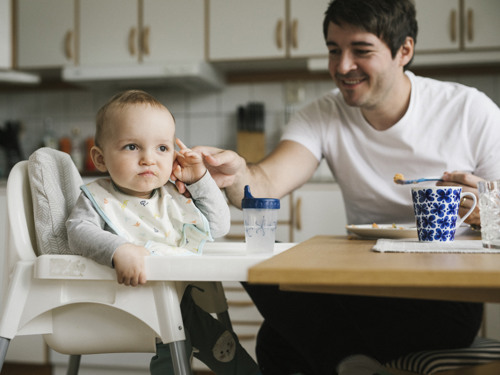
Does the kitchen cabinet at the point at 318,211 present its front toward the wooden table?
yes

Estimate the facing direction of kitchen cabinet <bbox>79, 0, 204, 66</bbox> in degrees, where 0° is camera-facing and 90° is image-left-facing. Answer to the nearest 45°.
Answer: approximately 0°

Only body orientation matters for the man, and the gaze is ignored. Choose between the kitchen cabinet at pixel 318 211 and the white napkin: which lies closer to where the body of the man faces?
the white napkin

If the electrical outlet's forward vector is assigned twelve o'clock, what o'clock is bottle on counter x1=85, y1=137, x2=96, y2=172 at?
The bottle on counter is roughly at 3 o'clock from the electrical outlet.

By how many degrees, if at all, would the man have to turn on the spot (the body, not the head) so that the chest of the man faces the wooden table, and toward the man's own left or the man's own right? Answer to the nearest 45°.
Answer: approximately 45° to the man's own left
